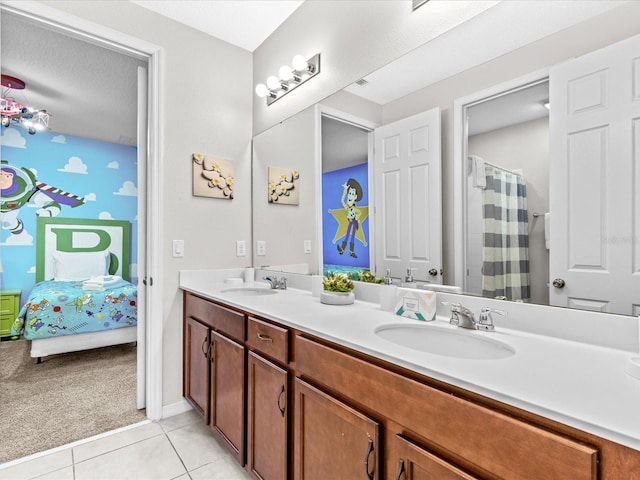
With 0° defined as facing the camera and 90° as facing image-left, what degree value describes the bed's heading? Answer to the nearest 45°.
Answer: approximately 0°

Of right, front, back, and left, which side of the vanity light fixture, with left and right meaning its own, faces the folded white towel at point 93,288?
right

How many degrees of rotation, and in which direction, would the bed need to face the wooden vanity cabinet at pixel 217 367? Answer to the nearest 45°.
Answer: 0° — it already faces it

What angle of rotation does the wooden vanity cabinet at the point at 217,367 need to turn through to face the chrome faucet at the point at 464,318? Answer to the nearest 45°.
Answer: approximately 90° to its left

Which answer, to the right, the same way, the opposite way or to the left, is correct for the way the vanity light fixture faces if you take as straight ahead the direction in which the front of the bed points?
to the right

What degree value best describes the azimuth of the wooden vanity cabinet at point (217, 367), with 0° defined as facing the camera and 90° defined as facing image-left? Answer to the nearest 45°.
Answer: approximately 45°

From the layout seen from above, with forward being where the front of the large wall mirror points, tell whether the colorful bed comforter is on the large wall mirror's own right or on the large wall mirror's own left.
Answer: on the large wall mirror's own right

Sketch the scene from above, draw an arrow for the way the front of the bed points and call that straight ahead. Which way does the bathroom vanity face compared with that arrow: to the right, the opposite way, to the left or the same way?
to the right
